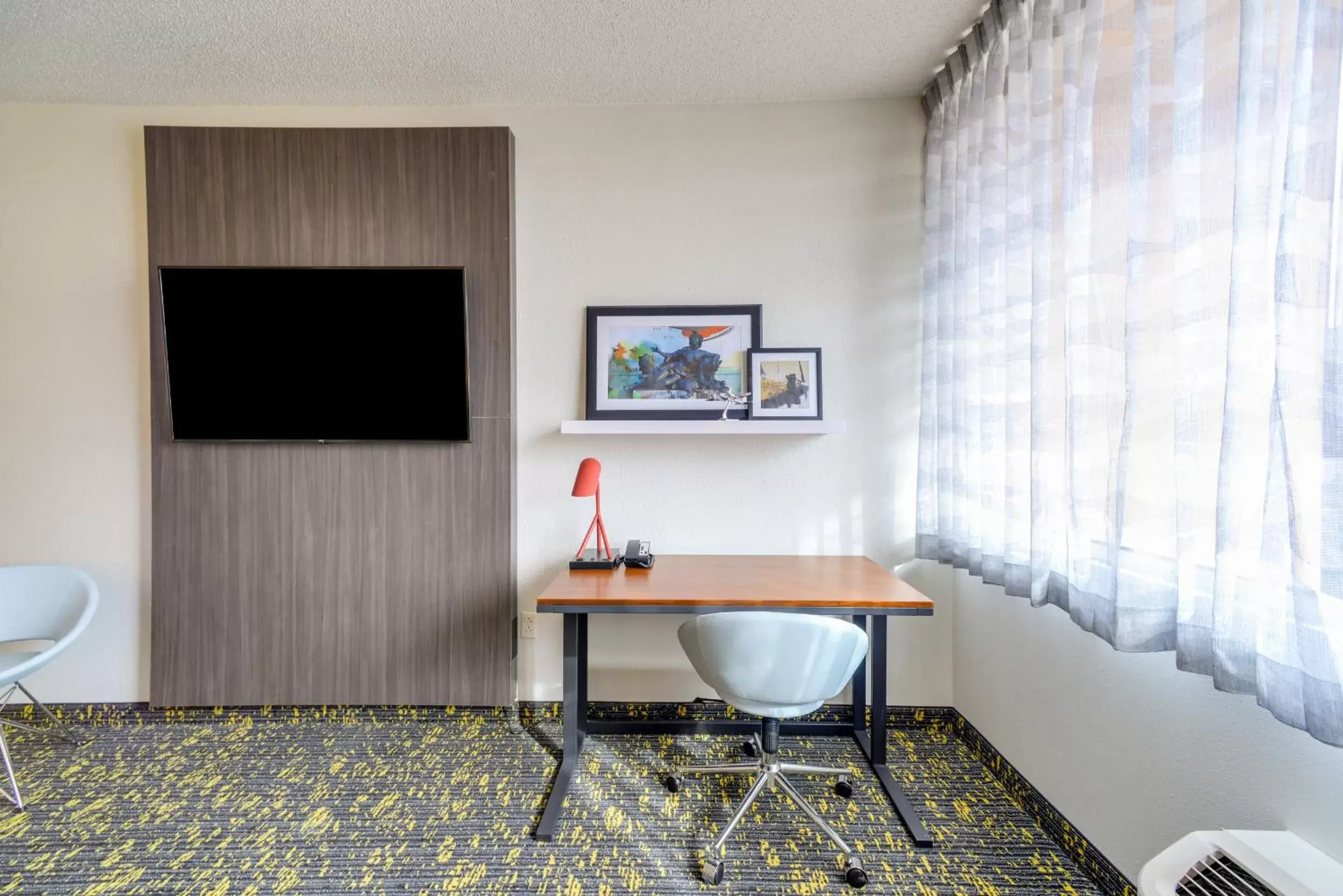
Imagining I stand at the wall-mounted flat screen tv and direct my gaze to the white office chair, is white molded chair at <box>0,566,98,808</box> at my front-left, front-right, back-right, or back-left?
back-right

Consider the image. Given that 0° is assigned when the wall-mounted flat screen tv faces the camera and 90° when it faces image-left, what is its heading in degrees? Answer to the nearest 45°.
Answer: approximately 0°

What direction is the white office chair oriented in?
away from the camera

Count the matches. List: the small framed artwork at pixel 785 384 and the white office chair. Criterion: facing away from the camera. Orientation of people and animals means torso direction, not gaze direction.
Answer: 1

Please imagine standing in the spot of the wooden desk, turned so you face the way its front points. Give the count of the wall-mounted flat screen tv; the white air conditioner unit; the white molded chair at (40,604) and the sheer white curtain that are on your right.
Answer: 2

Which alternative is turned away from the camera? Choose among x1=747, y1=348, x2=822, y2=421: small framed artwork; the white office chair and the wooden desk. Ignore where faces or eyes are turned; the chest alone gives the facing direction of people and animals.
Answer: the white office chair
